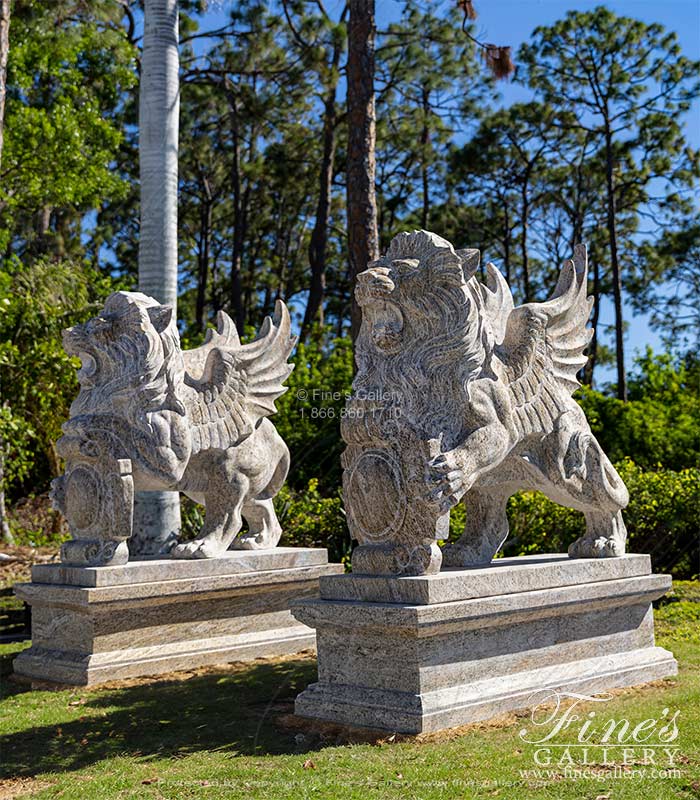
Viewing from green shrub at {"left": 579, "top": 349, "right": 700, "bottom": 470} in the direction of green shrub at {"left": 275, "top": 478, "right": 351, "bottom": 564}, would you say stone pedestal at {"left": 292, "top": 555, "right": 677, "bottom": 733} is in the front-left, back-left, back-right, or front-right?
front-left

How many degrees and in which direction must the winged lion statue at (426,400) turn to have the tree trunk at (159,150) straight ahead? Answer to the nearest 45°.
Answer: approximately 90° to its right

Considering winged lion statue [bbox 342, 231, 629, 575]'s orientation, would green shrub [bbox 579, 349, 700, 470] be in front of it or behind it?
behind

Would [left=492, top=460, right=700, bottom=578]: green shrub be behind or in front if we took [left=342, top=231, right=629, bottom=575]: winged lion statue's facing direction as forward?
behind

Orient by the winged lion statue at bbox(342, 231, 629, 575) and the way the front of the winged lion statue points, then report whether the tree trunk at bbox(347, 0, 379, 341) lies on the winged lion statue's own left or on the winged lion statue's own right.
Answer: on the winged lion statue's own right

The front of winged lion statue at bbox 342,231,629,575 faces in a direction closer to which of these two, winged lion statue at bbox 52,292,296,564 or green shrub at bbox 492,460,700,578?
the winged lion statue at bbox 52,292,296,564

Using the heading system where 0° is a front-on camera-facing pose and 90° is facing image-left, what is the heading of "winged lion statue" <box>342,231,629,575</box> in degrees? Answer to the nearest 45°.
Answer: approximately 45°
